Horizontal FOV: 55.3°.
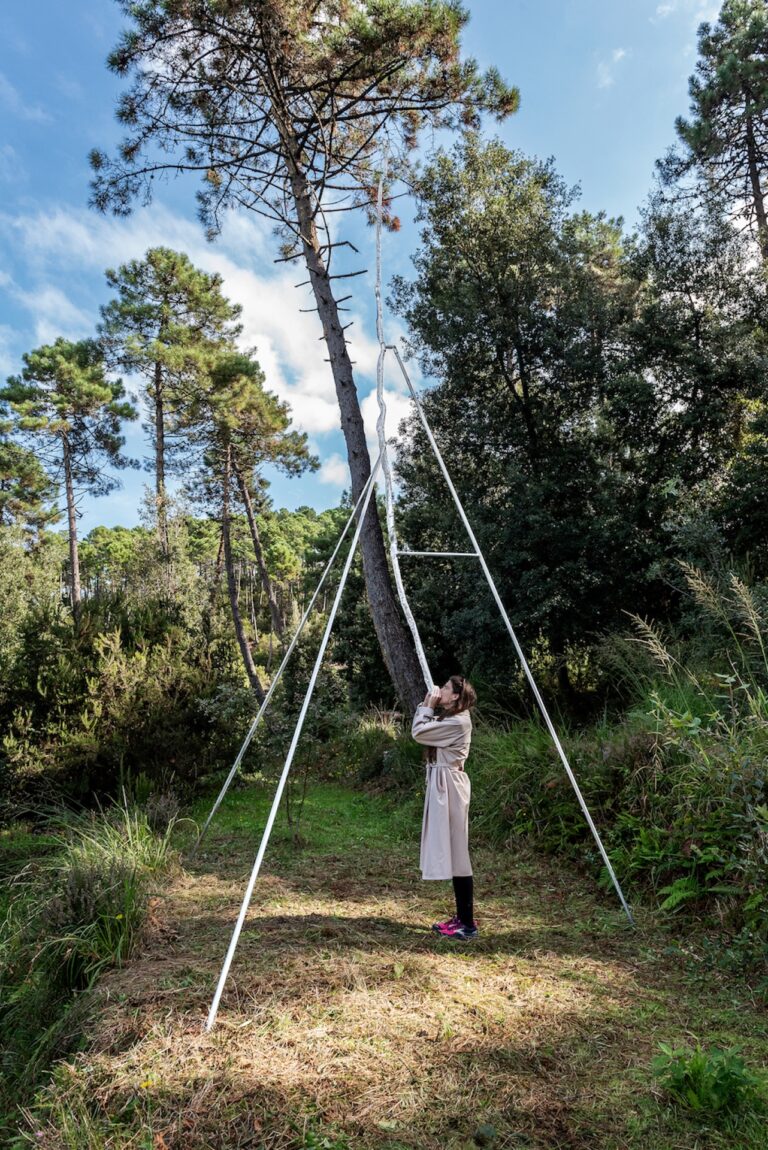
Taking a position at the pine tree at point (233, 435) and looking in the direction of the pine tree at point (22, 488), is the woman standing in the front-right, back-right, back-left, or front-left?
back-left

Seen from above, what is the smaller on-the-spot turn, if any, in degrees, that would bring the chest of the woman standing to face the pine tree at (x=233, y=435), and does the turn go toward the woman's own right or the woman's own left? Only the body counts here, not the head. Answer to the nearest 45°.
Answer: approximately 90° to the woman's own right

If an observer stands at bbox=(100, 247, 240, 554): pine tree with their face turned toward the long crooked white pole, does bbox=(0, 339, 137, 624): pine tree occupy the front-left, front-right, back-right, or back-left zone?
back-right

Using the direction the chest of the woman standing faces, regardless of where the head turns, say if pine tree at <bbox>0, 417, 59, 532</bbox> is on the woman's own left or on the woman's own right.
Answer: on the woman's own right

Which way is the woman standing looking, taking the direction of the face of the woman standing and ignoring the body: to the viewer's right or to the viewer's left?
to the viewer's left

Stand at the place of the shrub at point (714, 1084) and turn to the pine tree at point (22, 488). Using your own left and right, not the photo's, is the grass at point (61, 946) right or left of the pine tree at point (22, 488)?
left

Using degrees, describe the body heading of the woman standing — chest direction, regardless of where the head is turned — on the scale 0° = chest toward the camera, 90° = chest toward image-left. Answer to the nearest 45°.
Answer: approximately 90°

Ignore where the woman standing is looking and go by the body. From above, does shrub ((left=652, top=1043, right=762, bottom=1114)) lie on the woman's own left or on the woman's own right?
on the woman's own left
